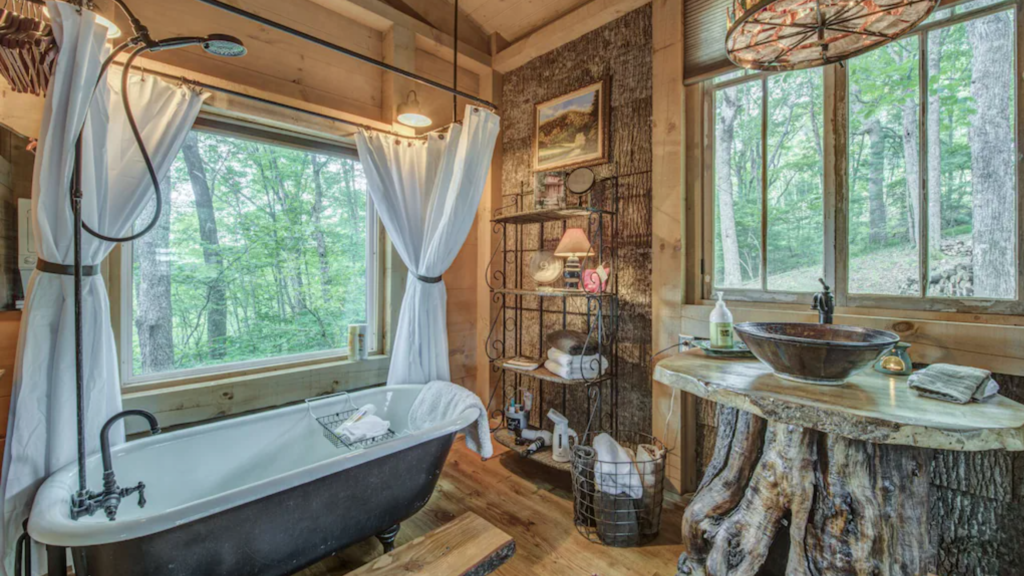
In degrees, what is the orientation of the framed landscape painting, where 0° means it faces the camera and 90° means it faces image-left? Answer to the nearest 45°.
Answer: approximately 45°

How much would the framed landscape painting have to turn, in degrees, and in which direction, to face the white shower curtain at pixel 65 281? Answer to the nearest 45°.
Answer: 0° — it already faces it

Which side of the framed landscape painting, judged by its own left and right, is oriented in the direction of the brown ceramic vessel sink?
left

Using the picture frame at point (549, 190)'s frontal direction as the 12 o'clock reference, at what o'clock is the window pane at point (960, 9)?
The window pane is roughly at 10 o'clock from the picture frame.

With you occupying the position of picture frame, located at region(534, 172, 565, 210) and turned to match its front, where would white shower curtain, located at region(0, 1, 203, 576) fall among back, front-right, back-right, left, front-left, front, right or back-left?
front-right

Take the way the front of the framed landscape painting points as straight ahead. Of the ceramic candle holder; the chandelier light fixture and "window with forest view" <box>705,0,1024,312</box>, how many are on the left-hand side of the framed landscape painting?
3

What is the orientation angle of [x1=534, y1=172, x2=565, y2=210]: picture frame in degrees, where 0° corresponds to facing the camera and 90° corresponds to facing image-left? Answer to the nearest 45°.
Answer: approximately 0°

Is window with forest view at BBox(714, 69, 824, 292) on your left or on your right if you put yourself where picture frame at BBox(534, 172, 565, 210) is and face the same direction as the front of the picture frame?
on your left
